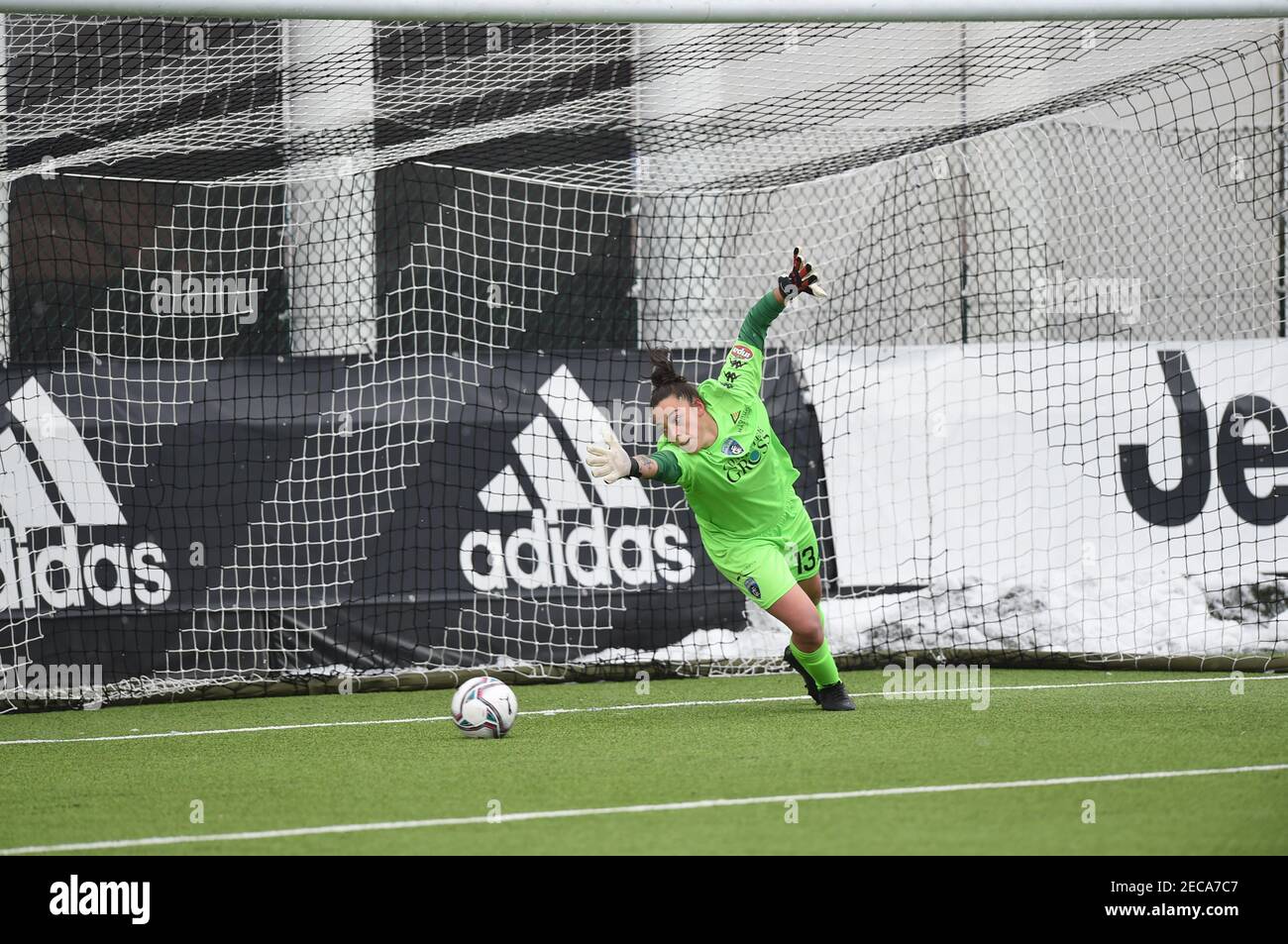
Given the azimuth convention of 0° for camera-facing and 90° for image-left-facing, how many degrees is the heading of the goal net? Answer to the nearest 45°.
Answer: approximately 0°

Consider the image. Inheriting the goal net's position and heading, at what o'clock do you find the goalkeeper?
The goalkeeper is roughly at 11 o'clock from the goal net.

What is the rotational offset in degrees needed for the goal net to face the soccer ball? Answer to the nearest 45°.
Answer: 0° — it already faces it
